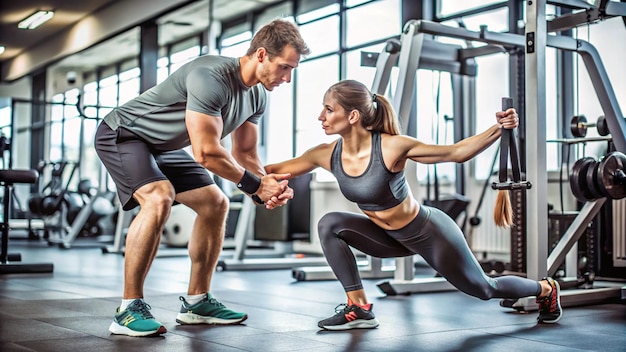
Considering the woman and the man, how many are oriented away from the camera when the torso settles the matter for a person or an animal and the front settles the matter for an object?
0

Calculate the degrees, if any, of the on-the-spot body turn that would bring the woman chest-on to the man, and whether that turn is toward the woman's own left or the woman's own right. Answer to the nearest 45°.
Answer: approximately 45° to the woman's own right

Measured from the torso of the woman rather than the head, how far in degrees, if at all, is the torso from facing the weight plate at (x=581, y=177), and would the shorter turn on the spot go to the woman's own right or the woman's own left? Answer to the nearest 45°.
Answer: approximately 180°

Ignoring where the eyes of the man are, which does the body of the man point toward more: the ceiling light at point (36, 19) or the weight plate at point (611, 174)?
the weight plate

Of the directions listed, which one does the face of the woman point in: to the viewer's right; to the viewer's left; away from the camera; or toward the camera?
to the viewer's left

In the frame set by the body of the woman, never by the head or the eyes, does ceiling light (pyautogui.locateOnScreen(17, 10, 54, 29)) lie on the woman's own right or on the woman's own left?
on the woman's own right

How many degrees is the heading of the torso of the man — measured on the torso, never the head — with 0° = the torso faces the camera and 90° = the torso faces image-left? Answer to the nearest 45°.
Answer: approximately 315°

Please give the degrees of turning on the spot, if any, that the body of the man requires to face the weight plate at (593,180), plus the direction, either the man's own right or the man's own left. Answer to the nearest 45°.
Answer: approximately 45° to the man's own left

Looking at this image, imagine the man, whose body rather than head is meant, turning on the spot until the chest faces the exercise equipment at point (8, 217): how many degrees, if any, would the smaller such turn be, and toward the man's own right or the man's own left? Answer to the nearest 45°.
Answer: approximately 180°

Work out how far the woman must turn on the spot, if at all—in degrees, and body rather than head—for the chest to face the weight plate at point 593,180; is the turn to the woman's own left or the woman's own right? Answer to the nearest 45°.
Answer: approximately 180°

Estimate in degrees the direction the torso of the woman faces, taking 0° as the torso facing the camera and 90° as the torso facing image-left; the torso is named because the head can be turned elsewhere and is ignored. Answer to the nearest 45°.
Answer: approximately 45°

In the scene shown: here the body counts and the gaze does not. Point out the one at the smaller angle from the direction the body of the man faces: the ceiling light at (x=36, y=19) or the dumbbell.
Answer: the dumbbell

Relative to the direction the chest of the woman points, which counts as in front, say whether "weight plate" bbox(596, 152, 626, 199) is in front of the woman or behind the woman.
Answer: behind

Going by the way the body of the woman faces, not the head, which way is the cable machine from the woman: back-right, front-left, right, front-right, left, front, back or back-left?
back

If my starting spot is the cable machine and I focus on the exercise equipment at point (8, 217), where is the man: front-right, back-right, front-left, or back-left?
front-left
